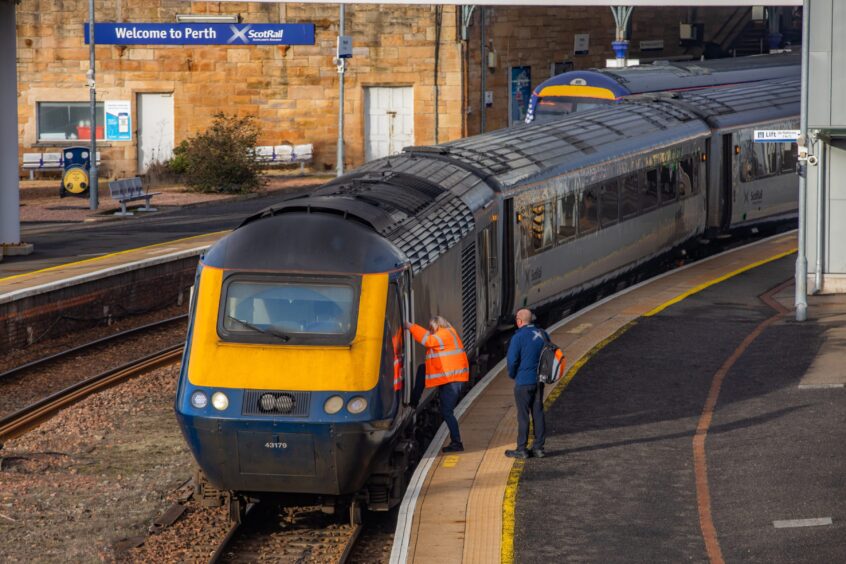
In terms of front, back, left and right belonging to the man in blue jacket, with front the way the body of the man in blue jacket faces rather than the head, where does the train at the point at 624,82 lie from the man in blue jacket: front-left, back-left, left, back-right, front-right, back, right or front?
front-right

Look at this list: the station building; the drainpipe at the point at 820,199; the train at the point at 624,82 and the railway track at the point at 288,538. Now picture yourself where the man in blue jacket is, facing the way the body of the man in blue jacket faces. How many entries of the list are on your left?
1

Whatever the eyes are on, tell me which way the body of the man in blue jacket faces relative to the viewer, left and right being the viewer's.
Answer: facing away from the viewer and to the left of the viewer

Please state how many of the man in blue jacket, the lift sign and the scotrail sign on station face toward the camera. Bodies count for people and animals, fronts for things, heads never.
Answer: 2

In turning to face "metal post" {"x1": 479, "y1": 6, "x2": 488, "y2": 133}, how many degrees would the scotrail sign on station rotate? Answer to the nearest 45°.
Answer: approximately 90° to its left

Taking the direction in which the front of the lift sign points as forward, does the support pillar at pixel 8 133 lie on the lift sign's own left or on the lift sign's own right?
on the lift sign's own right

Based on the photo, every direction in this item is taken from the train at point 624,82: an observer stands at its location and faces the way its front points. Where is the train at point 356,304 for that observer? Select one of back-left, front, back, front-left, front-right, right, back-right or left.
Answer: front-left

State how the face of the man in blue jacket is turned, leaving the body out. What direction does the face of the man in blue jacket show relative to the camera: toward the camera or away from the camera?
away from the camera

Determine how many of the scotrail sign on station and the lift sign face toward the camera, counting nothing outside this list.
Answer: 2

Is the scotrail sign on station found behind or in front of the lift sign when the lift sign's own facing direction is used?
behind
